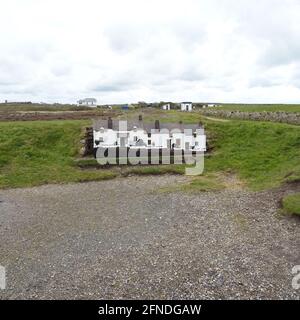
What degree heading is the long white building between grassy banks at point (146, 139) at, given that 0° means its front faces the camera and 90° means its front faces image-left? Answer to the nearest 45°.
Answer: approximately 0°
